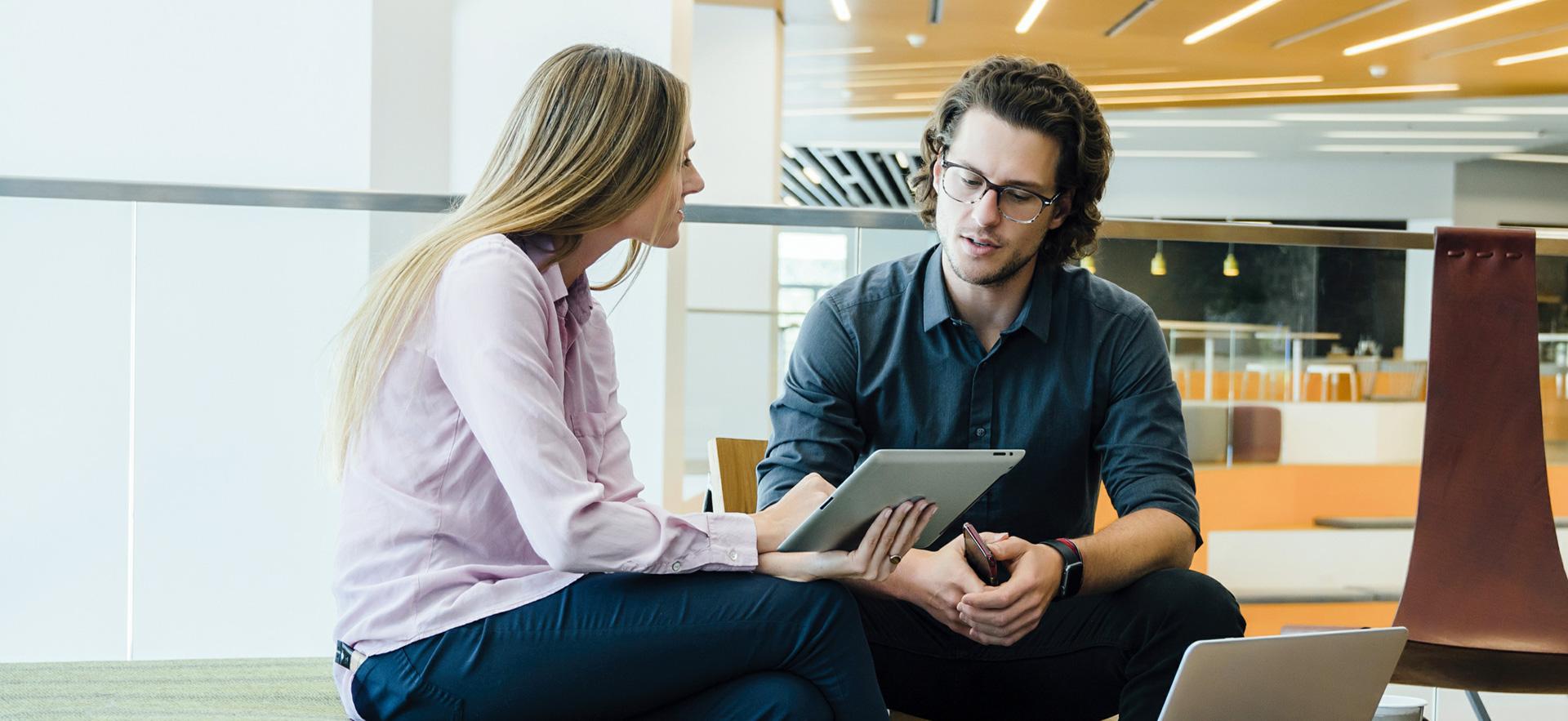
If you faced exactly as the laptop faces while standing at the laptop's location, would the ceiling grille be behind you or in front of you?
in front

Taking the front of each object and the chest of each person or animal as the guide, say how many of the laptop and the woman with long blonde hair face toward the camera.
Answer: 0

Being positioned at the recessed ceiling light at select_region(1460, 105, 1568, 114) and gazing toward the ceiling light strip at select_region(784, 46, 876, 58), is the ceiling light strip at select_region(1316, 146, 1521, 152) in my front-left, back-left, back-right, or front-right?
back-right

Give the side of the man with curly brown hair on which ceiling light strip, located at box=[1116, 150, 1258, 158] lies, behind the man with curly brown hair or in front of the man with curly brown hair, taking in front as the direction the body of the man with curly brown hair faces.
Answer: behind

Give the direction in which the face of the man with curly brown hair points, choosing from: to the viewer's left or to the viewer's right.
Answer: to the viewer's left

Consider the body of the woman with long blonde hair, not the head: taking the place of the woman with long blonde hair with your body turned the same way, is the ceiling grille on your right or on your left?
on your left

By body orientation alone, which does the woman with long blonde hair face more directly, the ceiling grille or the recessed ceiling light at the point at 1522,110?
the recessed ceiling light

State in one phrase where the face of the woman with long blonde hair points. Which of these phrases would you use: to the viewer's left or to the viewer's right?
to the viewer's right

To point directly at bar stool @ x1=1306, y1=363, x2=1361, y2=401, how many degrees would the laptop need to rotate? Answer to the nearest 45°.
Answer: approximately 45° to its right

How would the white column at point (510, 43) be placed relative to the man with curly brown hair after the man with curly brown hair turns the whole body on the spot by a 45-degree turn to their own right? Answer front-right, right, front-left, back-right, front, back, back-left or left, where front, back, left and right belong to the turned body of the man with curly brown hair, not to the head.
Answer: right

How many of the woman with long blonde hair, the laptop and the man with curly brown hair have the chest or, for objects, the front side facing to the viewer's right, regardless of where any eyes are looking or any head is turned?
1

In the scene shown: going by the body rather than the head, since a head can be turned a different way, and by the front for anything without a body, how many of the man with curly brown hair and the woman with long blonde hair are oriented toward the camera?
1

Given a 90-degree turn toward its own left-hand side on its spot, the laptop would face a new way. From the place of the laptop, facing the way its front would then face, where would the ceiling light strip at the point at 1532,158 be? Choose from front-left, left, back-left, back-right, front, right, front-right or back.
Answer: back-right

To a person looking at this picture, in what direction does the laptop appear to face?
facing away from the viewer and to the left of the viewer

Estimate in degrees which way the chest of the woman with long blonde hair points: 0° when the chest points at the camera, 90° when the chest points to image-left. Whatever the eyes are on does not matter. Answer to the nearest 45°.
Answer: approximately 270°

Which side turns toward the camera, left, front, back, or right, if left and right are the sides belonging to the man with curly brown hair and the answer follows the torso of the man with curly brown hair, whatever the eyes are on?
front

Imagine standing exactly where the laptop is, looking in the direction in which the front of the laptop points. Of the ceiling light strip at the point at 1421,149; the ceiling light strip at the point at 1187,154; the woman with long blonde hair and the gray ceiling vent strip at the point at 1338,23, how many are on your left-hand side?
1

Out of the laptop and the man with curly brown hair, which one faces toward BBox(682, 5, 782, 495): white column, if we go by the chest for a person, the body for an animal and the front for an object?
the laptop

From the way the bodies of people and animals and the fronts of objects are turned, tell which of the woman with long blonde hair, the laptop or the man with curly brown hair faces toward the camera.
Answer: the man with curly brown hair

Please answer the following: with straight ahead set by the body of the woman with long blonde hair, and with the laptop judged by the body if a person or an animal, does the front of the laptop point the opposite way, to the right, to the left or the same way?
to the left

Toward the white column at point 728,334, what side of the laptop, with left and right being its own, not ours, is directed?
front

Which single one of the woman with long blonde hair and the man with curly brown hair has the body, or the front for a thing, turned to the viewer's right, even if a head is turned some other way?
the woman with long blonde hair

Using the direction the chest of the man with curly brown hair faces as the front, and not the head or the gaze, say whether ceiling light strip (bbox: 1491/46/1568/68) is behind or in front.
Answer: behind
